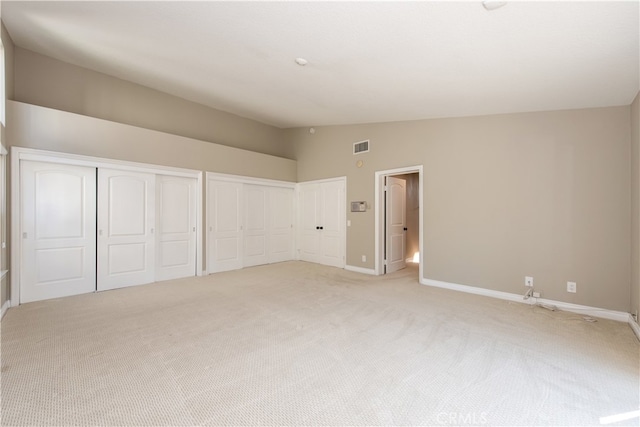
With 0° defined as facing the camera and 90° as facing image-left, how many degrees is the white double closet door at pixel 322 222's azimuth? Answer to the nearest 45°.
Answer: approximately 45°

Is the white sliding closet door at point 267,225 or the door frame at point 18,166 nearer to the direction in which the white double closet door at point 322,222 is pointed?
the door frame

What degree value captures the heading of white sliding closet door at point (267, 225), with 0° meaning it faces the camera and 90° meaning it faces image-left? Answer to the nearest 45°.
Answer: approximately 315°

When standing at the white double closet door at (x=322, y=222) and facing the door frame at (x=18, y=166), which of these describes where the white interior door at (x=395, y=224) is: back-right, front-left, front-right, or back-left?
back-left

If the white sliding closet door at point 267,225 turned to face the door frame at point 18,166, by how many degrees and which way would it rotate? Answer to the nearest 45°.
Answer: approximately 90° to its right

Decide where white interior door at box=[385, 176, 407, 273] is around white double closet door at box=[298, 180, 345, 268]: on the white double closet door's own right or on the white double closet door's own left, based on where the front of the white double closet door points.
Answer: on the white double closet door's own left

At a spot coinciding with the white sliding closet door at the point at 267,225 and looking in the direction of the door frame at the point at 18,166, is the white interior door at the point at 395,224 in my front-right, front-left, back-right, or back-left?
back-left

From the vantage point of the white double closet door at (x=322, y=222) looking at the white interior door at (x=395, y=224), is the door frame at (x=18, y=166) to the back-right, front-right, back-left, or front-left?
back-right

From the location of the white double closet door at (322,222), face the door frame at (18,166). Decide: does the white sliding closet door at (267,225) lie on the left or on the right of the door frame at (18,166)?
right
